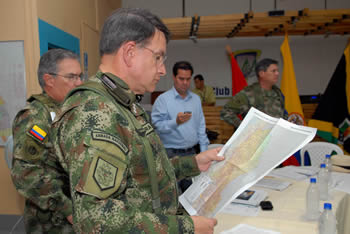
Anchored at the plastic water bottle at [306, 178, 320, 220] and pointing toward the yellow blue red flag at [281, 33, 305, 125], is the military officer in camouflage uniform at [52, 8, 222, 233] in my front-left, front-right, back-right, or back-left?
back-left

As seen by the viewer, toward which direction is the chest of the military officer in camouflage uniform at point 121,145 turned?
to the viewer's right

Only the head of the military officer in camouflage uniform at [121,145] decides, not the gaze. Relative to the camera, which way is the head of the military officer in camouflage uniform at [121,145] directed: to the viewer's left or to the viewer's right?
to the viewer's right

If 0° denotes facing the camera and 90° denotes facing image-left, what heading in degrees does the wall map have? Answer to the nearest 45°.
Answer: approximately 0°

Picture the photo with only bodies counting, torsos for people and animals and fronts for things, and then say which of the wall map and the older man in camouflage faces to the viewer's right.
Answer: the older man in camouflage

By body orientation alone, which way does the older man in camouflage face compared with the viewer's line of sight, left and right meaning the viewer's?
facing to the right of the viewer
